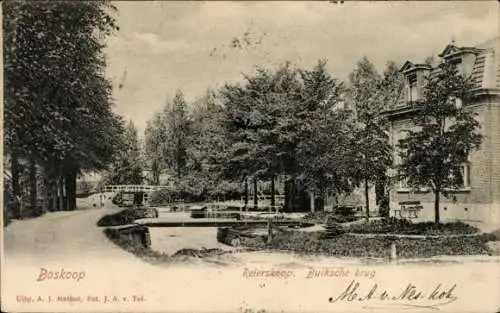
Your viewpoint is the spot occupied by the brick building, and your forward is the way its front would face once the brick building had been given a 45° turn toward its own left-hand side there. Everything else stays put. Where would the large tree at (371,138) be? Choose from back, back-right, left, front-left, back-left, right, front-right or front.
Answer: right

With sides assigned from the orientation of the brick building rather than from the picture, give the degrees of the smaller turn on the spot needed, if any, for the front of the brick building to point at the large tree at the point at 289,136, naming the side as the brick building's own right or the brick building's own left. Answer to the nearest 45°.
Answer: approximately 45° to the brick building's own right

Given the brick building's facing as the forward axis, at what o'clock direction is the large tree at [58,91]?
The large tree is roughly at 1 o'clock from the brick building.

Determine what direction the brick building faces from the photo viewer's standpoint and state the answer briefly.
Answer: facing the viewer and to the left of the viewer
